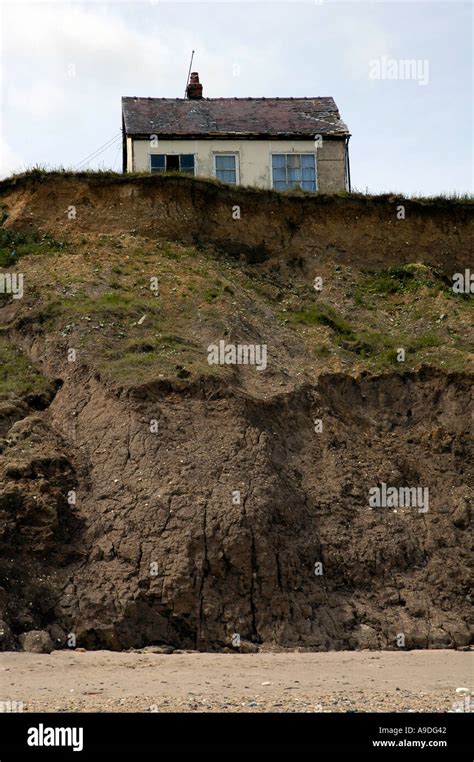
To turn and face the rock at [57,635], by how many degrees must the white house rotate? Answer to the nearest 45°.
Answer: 0° — it already faces it

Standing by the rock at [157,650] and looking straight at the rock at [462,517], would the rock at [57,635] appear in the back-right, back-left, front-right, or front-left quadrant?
back-left

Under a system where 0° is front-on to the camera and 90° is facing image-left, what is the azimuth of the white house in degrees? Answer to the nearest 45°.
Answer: approximately 0°

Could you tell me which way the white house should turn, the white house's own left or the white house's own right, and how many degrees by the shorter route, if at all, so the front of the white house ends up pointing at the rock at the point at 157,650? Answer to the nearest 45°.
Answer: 0° — it already faces it

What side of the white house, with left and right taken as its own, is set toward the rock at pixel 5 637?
front
